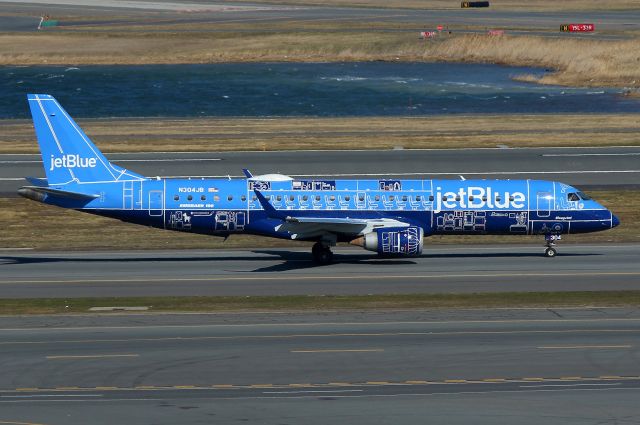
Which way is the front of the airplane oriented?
to the viewer's right
